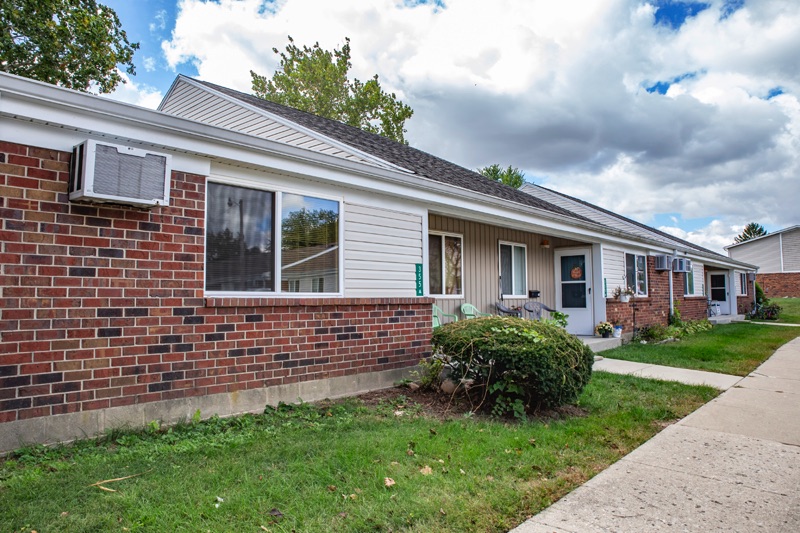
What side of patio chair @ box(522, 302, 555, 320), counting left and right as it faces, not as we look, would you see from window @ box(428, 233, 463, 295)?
right

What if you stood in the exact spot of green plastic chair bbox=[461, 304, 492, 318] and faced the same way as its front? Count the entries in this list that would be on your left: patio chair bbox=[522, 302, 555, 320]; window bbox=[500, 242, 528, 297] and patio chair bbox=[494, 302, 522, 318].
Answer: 3

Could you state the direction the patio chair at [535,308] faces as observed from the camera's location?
facing the viewer and to the right of the viewer

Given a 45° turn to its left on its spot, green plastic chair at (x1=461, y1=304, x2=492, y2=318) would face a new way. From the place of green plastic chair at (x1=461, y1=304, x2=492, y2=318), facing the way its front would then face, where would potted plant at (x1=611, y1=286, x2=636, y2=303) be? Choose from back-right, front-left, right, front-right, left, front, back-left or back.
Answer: front-left

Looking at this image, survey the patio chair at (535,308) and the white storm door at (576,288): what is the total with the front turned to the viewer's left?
0

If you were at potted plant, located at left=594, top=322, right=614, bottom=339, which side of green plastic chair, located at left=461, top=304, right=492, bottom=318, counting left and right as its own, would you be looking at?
left

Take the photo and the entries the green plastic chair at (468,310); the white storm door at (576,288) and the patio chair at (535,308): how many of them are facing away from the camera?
0

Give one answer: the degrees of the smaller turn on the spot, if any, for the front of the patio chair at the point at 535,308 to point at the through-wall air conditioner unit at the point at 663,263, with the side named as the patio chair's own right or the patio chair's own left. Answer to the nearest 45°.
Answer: approximately 90° to the patio chair's own left

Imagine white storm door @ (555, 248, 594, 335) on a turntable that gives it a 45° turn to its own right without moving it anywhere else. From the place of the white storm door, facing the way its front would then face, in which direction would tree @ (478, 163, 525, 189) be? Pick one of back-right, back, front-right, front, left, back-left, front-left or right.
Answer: back-right

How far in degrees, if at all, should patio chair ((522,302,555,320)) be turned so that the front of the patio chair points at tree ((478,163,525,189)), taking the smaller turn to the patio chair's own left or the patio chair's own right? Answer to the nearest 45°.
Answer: approximately 135° to the patio chair's own left

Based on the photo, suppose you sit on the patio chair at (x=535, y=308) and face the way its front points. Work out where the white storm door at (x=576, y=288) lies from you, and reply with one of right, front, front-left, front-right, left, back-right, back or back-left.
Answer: left

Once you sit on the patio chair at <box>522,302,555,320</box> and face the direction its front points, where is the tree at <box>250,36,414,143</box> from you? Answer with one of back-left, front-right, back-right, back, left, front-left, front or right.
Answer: back

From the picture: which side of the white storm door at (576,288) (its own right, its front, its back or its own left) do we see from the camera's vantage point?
front

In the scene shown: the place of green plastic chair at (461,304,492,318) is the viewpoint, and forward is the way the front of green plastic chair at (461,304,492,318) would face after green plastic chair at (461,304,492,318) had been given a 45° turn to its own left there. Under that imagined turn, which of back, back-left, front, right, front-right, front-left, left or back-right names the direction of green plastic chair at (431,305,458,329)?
back-right

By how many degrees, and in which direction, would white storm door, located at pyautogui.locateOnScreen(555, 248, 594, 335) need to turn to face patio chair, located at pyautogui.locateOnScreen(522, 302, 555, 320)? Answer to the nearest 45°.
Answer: approximately 45° to its right

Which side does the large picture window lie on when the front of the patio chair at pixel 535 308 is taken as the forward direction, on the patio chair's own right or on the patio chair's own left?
on the patio chair's own right
